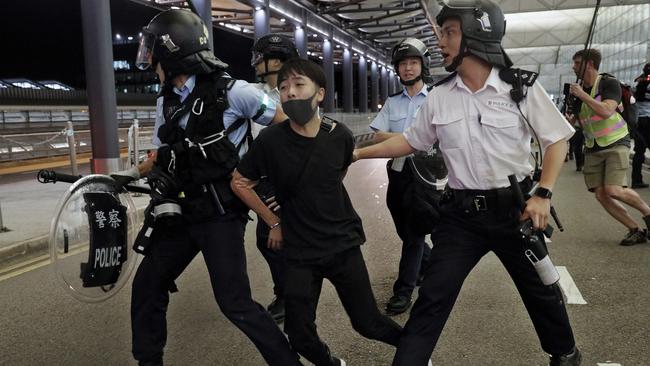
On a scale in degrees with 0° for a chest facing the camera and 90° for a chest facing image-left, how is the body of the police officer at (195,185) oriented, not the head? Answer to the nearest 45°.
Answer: approximately 45°

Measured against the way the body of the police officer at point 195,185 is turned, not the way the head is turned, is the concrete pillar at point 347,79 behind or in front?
behind

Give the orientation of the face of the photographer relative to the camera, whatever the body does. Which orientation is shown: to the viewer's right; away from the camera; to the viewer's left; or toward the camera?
to the viewer's left

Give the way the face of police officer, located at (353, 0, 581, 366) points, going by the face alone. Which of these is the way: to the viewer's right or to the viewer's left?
to the viewer's left

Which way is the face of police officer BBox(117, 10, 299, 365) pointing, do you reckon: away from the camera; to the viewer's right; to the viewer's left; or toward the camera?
to the viewer's left

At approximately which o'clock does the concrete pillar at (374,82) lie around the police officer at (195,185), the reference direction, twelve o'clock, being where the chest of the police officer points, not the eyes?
The concrete pillar is roughly at 5 o'clock from the police officer.

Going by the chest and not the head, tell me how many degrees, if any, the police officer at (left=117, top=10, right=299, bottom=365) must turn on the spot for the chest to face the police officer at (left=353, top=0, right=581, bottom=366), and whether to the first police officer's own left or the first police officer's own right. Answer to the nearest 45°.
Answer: approximately 135° to the first police officer's own left

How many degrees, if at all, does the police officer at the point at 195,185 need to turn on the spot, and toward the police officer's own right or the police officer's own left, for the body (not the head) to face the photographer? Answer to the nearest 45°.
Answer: approximately 180°

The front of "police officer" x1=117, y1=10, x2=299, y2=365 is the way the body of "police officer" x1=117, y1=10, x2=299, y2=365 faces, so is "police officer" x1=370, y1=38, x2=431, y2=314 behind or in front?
behind

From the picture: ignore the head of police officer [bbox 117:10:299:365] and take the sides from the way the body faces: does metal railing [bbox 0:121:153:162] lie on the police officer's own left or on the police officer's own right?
on the police officer's own right
